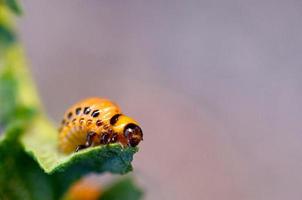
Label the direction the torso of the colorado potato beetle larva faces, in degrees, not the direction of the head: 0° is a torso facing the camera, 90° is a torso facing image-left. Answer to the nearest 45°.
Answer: approximately 270°

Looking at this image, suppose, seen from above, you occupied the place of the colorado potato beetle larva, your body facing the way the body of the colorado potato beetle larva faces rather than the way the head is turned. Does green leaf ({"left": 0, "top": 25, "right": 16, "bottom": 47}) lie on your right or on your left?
on your left
